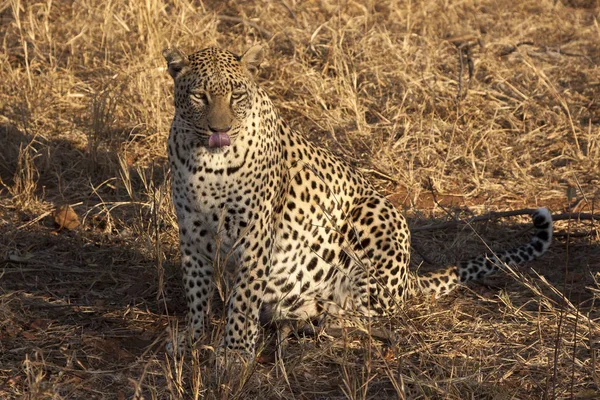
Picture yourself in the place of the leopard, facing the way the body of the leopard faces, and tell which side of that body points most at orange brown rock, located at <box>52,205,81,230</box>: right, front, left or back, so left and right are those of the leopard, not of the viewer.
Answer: right

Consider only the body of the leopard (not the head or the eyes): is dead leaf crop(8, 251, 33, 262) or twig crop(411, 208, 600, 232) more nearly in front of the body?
the dead leaf

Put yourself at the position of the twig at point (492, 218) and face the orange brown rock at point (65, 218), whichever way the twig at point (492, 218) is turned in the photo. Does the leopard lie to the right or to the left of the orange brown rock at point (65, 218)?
left

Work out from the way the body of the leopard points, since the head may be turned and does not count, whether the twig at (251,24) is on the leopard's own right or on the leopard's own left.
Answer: on the leopard's own right

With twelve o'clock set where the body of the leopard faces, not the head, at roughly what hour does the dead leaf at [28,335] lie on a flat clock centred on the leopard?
The dead leaf is roughly at 1 o'clock from the leopard.

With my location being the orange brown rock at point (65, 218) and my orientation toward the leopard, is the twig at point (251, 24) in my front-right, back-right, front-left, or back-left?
back-left

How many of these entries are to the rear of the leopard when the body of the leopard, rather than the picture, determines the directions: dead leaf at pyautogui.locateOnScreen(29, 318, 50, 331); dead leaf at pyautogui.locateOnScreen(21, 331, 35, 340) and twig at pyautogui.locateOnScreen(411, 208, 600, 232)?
1

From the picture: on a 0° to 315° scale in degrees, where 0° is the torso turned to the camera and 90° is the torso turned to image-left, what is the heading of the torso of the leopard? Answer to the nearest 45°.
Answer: approximately 45°

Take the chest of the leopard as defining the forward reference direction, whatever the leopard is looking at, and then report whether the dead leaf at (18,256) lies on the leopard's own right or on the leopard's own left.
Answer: on the leopard's own right

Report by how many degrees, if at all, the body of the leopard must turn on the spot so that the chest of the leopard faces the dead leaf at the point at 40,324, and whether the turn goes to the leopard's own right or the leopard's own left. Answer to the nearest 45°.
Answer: approximately 45° to the leopard's own right

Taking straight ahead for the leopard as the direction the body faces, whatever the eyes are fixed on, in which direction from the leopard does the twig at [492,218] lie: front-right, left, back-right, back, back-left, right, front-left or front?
back
